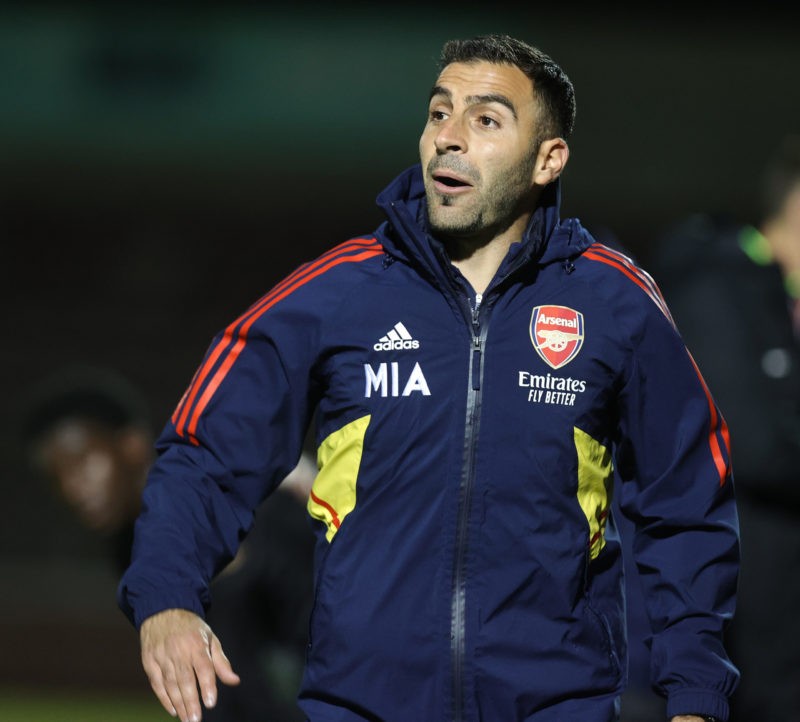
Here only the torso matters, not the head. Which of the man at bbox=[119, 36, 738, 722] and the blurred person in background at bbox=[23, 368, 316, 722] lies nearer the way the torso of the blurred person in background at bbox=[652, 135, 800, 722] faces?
the man

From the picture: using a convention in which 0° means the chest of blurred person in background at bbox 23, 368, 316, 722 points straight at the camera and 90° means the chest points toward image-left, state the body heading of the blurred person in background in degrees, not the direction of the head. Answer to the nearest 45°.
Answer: approximately 45°

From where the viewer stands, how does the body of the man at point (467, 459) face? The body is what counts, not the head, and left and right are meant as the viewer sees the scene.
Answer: facing the viewer

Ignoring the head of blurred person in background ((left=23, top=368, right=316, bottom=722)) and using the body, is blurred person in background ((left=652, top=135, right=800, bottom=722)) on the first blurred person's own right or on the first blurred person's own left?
on the first blurred person's own left

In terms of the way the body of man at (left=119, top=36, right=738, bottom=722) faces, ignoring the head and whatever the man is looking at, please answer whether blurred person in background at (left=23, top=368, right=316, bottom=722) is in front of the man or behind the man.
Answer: behind

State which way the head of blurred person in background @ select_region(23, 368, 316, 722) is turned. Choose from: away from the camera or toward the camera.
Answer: toward the camera

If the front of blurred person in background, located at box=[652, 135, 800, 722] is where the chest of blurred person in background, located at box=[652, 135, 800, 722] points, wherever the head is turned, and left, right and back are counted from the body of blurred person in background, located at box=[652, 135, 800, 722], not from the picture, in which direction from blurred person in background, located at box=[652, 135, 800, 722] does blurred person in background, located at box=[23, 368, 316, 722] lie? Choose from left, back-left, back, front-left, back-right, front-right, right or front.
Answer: back-right

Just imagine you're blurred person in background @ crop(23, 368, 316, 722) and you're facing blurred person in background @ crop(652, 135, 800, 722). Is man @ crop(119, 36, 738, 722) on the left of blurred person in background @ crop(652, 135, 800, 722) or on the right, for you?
right

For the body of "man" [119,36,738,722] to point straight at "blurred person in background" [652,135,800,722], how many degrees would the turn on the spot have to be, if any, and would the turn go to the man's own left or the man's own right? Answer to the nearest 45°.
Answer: approximately 135° to the man's own left

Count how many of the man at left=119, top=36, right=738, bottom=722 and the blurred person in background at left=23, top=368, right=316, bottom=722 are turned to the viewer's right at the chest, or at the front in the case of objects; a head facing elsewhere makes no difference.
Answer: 0
